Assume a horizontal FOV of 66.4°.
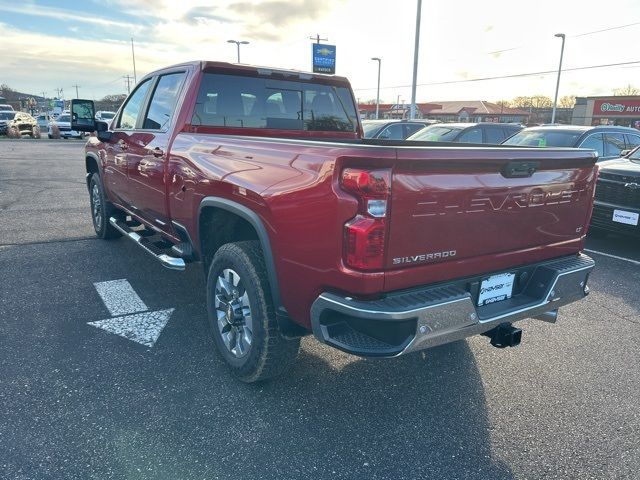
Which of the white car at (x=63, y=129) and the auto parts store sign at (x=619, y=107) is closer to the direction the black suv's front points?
the white car

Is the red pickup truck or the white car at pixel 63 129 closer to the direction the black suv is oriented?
the red pickup truck

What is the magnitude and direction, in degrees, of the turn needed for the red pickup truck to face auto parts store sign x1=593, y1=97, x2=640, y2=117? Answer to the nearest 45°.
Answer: approximately 90° to its right

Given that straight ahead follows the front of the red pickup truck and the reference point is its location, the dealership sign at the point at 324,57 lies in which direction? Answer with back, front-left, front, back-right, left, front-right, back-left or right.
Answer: front-right

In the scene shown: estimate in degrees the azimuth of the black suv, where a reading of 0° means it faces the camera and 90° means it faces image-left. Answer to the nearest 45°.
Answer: approximately 45°

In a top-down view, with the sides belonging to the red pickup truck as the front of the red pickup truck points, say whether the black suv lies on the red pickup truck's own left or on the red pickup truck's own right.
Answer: on the red pickup truck's own right

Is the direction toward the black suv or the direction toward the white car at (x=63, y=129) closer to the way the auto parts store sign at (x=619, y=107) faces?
the black suv

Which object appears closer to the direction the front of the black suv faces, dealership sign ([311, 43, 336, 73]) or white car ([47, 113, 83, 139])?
the white car

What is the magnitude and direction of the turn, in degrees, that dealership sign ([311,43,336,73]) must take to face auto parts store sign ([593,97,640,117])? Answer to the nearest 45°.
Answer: approximately 90° to its left

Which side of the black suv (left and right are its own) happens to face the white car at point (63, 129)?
right

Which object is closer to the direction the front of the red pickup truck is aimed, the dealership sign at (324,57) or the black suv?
the dealership sign

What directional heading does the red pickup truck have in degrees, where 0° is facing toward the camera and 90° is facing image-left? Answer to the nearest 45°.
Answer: approximately 135°

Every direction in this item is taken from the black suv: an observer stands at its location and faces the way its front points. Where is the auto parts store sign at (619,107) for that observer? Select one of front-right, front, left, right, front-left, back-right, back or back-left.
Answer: back-right

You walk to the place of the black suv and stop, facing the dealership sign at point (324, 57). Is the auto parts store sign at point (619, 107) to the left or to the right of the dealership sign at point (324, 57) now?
right
